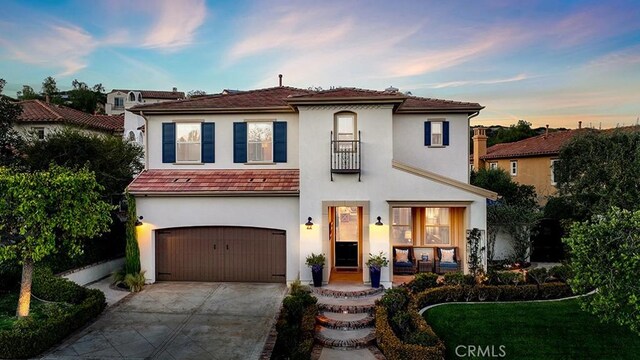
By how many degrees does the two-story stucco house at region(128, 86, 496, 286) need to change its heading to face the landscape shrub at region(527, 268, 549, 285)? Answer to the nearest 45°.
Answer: approximately 90° to its left

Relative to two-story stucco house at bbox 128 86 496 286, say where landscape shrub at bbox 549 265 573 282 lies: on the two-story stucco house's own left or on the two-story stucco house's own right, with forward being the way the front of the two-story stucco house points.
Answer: on the two-story stucco house's own left

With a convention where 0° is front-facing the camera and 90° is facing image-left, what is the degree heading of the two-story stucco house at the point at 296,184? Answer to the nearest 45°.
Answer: approximately 0°

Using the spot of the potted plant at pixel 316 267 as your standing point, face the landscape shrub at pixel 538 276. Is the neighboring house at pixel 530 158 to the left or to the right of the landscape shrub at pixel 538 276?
left

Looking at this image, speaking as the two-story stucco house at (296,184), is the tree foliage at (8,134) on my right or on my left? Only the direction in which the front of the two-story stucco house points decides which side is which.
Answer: on my right

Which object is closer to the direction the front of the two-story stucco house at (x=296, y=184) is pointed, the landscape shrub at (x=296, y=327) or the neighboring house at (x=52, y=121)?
the landscape shrub

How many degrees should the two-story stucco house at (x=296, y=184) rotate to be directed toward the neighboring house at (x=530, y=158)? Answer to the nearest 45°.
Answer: approximately 135° to its left

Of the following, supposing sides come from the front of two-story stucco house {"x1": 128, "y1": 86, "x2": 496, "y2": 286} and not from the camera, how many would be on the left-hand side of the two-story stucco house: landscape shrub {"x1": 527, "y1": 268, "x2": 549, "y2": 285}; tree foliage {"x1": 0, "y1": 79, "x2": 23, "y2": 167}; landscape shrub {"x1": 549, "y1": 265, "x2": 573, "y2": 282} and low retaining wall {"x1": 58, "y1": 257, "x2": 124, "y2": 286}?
2

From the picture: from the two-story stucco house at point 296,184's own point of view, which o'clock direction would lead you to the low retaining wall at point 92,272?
The low retaining wall is roughly at 3 o'clock from the two-story stucco house.

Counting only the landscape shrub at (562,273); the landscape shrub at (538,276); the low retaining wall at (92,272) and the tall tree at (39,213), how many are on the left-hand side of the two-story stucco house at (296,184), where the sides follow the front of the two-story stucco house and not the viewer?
2

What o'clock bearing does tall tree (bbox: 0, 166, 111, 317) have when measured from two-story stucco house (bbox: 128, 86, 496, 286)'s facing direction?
The tall tree is roughly at 2 o'clock from the two-story stucco house.

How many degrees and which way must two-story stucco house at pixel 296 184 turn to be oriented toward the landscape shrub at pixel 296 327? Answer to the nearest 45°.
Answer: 0° — it already faces it
